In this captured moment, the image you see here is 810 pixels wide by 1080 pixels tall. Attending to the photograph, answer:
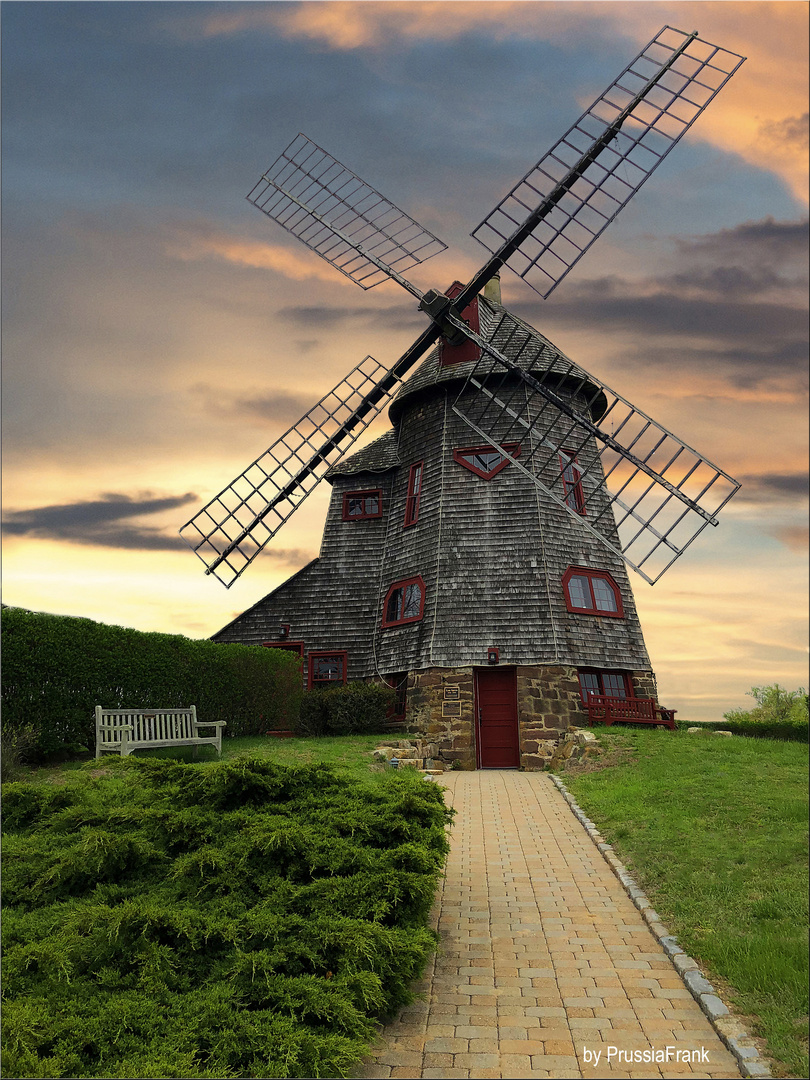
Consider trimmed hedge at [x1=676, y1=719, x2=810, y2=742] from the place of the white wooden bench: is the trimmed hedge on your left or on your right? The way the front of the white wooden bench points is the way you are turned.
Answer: on your left

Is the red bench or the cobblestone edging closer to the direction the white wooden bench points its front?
the cobblestone edging

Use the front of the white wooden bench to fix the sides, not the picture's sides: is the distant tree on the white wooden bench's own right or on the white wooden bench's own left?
on the white wooden bench's own left

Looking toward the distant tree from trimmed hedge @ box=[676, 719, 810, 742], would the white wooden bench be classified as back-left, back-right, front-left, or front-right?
back-left

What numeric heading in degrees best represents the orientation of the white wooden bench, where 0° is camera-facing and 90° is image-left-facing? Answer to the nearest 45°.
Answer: approximately 315°

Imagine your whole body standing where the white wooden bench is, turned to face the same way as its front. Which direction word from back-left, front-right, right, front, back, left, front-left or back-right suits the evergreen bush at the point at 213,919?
front-right

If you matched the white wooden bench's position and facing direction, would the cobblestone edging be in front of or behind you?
in front

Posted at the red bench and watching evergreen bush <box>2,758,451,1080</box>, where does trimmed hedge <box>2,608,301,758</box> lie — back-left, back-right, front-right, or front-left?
front-right
